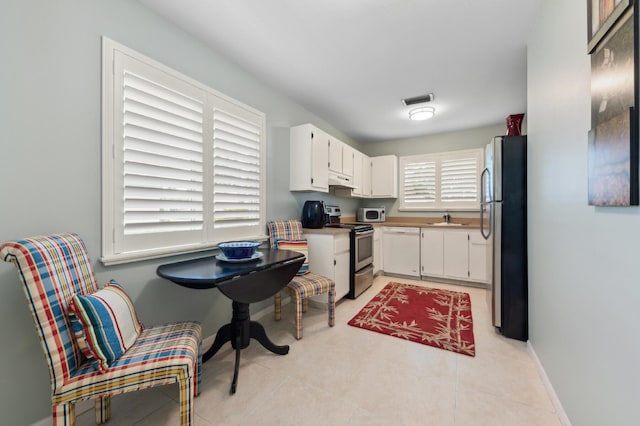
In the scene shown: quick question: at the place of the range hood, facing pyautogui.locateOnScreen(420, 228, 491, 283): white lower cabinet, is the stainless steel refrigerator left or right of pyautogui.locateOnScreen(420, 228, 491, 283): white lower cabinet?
right

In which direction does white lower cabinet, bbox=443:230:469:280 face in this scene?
toward the camera

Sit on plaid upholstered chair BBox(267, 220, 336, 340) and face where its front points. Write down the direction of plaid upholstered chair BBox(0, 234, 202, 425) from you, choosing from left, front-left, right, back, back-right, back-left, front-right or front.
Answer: right

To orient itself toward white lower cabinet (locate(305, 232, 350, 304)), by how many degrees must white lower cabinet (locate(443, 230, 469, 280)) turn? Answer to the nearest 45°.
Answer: approximately 45° to its right

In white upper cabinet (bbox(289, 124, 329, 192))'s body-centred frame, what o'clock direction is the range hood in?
The range hood is roughly at 9 o'clock from the white upper cabinet.

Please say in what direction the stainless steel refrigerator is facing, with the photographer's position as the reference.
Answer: facing to the left of the viewer

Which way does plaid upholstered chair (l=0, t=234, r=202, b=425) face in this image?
to the viewer's right

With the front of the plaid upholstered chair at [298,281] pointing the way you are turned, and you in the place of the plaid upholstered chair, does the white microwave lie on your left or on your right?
on your left

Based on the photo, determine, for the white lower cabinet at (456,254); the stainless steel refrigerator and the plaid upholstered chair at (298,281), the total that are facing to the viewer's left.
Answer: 1

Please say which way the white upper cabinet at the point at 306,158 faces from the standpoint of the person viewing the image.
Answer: facing the viewer and to the right of the viewer

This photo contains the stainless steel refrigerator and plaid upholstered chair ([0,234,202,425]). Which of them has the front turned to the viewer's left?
the stainless steel refrigerator

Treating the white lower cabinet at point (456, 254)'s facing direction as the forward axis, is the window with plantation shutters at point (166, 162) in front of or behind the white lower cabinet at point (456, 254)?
in front

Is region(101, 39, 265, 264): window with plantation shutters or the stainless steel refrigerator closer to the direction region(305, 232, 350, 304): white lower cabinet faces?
the stainless steel refrigerator

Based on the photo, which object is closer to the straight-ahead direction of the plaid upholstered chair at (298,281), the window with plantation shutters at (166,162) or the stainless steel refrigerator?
the stainless steel refrigerator
